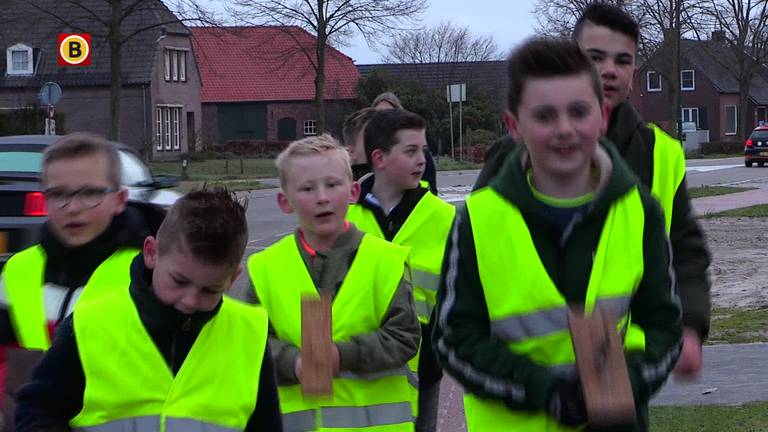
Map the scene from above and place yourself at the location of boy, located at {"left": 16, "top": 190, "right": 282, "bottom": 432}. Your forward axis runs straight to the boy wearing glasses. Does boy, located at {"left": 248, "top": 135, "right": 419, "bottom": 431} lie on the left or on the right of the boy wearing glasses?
right

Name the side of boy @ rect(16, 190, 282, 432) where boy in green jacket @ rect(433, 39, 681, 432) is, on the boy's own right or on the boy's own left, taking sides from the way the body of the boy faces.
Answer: on the boy's own left

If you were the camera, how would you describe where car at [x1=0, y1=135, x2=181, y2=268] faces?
facing away from the viewer and to the right of the viewer

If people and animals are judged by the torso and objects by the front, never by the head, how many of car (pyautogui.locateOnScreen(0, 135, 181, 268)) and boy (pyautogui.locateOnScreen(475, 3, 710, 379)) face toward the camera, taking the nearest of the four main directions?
1

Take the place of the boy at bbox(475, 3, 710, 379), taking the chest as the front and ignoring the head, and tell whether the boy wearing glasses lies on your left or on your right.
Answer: on your right

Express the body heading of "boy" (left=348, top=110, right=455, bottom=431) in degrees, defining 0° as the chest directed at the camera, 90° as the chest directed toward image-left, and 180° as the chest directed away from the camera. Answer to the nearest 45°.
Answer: approximately 0°

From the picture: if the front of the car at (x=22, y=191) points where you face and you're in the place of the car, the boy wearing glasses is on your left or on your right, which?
on your right

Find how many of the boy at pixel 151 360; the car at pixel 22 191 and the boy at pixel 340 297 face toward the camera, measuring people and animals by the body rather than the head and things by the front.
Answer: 2

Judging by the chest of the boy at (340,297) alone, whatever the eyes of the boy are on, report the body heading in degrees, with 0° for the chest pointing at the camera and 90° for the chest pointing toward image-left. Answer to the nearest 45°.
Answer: approximately 0°

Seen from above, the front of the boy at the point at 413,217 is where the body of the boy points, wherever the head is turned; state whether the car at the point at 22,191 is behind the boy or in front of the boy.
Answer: behind
